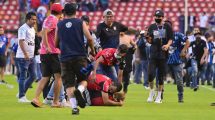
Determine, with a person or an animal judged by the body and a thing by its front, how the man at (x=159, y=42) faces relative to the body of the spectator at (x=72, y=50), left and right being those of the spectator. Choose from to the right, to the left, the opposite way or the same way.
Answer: the opposite way

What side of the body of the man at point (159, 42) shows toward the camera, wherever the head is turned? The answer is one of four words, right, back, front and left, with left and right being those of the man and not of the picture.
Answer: front

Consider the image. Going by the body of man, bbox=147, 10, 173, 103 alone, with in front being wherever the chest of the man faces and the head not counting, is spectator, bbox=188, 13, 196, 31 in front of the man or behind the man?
behind

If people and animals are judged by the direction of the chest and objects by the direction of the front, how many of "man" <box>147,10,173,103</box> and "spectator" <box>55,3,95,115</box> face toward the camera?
1

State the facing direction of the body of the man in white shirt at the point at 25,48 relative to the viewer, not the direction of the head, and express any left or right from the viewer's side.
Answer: facing the viewer and to the right of the viewer

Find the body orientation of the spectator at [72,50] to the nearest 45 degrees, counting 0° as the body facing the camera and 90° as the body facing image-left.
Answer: approximately 180°

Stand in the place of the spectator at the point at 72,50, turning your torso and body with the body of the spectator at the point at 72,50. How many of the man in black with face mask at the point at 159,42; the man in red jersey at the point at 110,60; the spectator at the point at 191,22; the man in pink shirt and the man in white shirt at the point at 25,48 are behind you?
0

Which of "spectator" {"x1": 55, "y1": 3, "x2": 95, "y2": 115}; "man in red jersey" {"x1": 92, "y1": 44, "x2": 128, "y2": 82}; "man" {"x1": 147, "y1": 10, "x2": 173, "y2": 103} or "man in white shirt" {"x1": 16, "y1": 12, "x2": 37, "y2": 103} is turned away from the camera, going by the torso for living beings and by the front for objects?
the spectator
